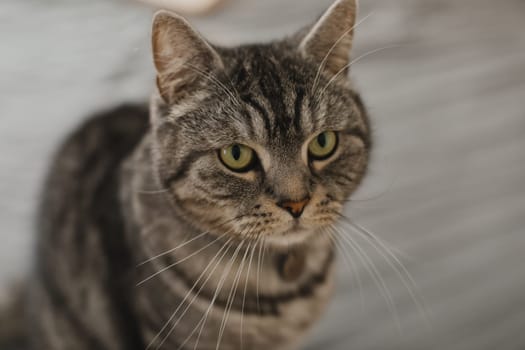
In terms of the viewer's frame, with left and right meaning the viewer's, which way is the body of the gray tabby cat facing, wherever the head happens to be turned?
facing the viewer and to the right of the viewer
